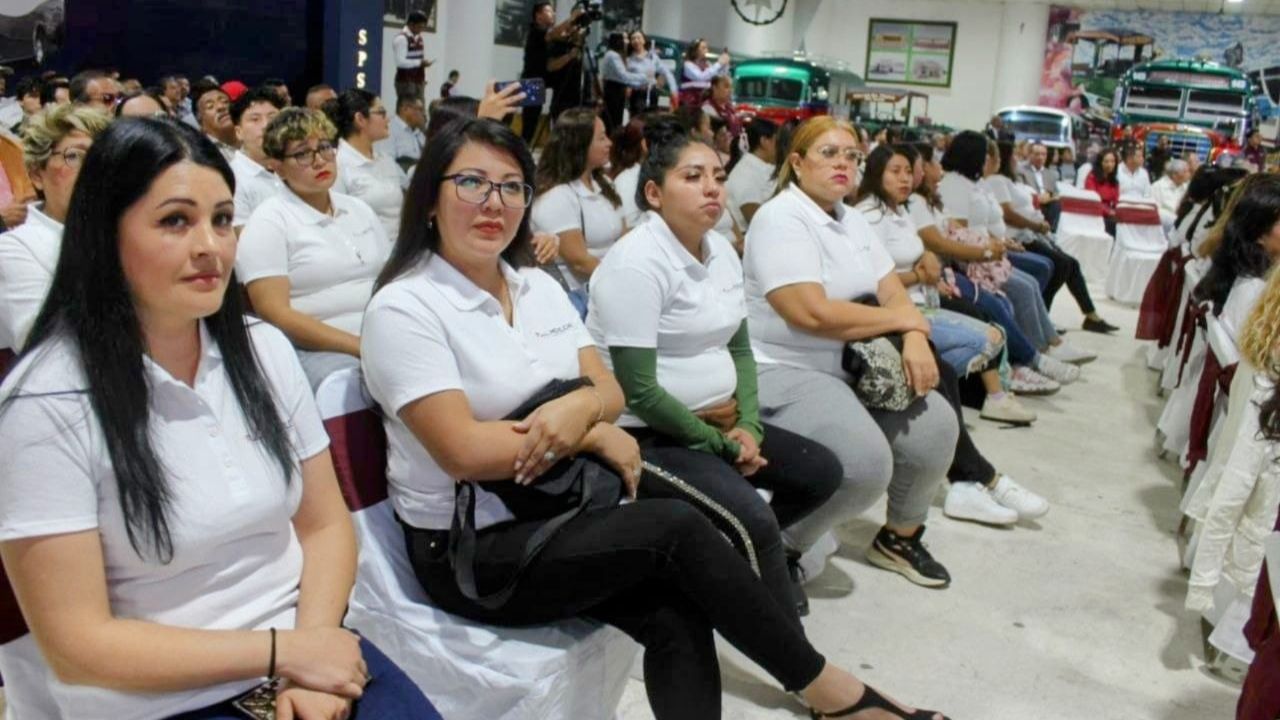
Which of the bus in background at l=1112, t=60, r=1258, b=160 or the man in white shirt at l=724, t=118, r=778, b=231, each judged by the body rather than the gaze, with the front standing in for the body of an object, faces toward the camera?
the bus in background

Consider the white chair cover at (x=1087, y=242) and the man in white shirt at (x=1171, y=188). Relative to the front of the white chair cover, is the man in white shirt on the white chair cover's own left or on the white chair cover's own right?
on the white chair cover's own left

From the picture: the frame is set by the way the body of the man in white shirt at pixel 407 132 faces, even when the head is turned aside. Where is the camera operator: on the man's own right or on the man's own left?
on the man's own left

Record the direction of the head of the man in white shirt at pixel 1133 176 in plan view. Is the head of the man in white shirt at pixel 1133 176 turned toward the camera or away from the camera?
toward the camera

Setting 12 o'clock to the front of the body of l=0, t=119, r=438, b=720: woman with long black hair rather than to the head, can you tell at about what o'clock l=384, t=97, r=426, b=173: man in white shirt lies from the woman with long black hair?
The man in white shirt is roughly at 8 o'clock from the woman with long black hair.

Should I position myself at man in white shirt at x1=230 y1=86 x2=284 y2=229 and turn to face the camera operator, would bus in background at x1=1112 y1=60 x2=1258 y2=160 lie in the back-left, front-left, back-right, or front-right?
front-right

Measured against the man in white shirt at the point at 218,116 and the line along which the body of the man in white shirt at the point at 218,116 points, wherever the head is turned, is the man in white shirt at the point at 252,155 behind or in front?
in front

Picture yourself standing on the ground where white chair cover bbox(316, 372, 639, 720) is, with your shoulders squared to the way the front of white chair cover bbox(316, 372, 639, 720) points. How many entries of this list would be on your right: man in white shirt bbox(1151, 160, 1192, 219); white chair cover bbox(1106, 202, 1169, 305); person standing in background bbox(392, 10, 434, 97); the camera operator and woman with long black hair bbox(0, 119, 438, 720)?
1

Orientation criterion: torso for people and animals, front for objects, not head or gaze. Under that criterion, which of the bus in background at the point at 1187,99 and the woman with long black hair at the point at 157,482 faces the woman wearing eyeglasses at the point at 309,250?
the bus in background

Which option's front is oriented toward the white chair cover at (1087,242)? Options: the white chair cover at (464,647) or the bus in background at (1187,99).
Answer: the bus in background

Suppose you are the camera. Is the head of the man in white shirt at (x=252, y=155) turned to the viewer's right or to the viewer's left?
to the viewer's right

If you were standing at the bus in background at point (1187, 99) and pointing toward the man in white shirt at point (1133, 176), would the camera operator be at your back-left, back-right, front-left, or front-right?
front-right

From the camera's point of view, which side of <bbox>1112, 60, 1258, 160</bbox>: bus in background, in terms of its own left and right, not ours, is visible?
front

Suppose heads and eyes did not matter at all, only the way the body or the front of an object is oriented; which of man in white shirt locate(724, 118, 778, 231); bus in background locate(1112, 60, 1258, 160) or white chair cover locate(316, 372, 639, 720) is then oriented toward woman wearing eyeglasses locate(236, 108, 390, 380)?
the bus in background

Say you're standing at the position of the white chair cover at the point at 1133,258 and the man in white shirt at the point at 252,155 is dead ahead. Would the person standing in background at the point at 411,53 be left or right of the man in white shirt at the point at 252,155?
right
